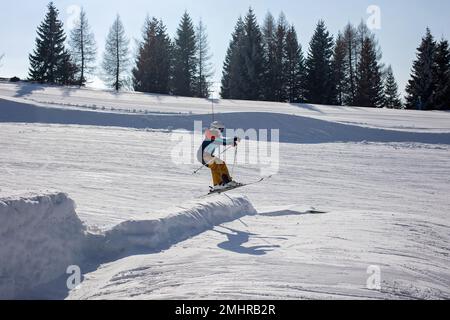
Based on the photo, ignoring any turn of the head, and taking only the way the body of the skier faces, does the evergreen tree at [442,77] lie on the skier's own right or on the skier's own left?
on the skier's own left

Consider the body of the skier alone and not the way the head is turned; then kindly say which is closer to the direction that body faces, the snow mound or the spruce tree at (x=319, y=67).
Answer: the spruce tree

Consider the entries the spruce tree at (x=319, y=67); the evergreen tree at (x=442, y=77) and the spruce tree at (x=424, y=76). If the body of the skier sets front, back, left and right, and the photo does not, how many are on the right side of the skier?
0

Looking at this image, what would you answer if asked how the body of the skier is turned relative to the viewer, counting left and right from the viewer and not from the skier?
facing to the right of the viewer

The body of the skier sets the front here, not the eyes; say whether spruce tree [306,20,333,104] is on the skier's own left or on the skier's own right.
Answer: on the skier's own left

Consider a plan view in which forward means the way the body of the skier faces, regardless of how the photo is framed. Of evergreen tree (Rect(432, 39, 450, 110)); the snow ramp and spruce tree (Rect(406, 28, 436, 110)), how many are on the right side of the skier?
1

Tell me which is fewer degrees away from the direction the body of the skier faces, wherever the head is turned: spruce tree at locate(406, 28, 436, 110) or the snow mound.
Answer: the spruce tree

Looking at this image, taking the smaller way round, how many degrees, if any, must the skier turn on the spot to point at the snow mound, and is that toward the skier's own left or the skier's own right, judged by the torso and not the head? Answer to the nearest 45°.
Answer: approximately 90° to the skier's own right

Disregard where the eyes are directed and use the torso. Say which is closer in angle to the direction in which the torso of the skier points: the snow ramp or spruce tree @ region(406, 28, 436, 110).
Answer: the spruce tree

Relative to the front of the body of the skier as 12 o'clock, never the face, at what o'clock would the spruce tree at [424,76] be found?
The spruce tree is roughly at 10 o'clock from the skier.

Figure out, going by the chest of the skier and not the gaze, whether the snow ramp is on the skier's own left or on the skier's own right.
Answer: on the skier's own right
